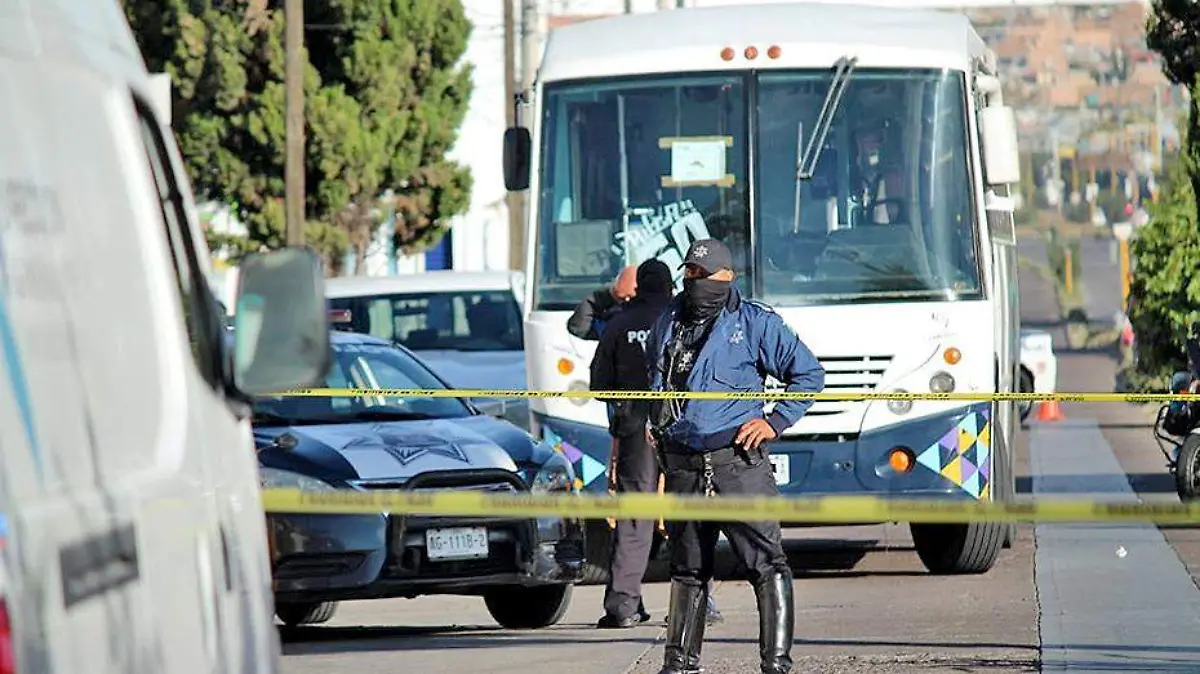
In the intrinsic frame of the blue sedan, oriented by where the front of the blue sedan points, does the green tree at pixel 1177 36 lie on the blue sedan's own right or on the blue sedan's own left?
on the blue sedan's own left

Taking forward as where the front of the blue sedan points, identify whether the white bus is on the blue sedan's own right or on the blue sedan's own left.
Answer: on the blue sedan's own left

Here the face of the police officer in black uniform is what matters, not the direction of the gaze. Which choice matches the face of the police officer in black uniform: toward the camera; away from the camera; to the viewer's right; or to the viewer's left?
away from the camera

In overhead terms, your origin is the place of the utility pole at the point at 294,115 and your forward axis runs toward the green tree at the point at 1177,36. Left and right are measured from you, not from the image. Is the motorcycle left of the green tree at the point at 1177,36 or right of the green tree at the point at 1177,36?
right

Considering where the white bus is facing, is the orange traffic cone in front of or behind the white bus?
behind

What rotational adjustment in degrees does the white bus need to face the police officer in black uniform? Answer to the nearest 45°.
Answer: approximately 45° to its right

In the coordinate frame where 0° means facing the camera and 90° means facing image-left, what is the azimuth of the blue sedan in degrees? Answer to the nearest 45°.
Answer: approximately 315°
